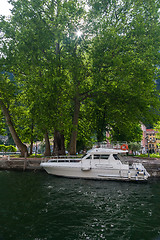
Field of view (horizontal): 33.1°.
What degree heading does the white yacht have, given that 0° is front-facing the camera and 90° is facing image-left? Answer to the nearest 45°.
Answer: approximately 90°
